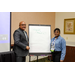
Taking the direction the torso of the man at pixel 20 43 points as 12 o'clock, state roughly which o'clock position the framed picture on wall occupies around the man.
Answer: The framed picture on wall is roughly at 9 o'clock from the man.

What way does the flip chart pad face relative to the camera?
toward the camera

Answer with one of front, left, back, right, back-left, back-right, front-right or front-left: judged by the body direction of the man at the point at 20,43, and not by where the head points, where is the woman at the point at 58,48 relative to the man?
front-left

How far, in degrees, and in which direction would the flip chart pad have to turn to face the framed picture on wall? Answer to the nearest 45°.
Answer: approximately 135° to its left

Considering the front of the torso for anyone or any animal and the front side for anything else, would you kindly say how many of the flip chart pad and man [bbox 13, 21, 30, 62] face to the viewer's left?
0

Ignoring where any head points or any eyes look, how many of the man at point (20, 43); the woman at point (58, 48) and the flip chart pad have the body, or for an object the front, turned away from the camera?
0

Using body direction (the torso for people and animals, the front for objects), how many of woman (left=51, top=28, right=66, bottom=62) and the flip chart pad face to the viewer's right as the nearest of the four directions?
0

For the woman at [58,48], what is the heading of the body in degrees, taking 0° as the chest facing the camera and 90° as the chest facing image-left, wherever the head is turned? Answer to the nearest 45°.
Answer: approximately 45°

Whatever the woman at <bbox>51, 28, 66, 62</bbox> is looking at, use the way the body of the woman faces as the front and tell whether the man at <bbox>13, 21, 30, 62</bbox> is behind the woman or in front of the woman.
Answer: in front
